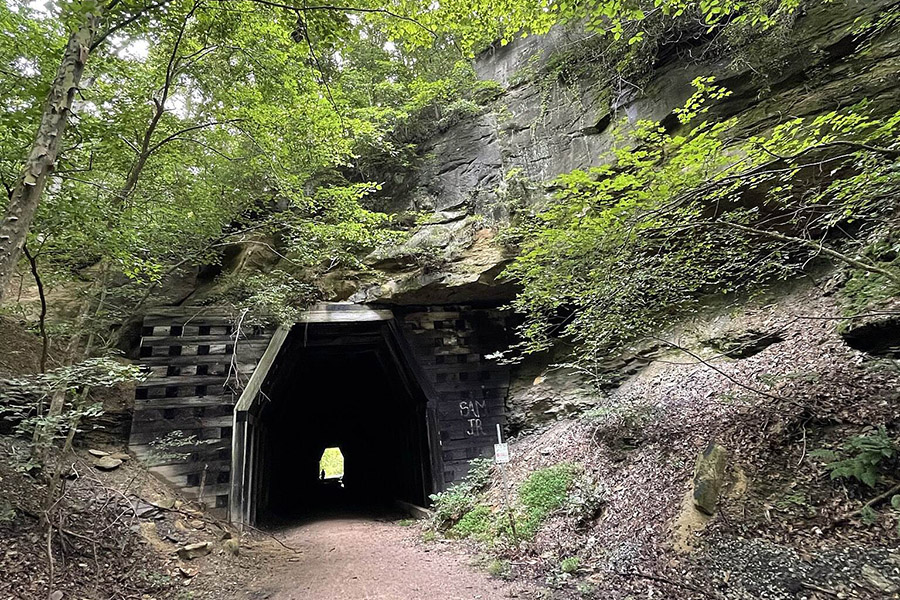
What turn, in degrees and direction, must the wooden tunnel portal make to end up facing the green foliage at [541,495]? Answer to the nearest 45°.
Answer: approximately 45° to its left

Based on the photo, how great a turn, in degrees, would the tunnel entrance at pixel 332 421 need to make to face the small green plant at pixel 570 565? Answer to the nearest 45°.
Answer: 0° — it already faces it

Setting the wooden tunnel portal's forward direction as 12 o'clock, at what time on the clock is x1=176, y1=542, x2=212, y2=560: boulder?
The boulder is roughly at 1 o'clock from the wooden tunnel portal.

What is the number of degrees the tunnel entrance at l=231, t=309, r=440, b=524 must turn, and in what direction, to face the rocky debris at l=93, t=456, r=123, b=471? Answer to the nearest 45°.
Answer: approximately 45° to its right

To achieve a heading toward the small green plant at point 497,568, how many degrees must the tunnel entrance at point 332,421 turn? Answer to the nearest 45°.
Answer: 0° — it already faces it

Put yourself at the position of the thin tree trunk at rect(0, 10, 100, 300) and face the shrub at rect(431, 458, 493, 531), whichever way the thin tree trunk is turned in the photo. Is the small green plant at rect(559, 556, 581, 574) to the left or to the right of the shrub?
right

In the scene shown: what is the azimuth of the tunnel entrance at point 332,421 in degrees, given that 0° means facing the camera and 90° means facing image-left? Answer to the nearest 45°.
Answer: approximately 0°

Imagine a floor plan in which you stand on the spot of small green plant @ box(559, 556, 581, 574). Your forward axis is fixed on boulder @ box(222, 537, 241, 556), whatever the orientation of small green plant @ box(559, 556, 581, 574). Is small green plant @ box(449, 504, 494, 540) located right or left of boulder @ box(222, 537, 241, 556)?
right

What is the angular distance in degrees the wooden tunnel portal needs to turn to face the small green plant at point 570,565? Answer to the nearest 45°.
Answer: approximately 45° to its left
